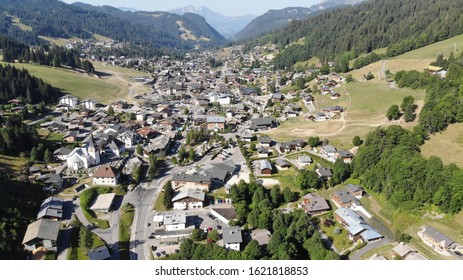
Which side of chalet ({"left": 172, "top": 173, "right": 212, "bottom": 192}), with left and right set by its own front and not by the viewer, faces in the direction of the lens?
front

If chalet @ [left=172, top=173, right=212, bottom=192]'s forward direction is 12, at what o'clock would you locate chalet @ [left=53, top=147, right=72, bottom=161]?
chalet @ [left=53, top=147, right=72, bottom=161] is roughly at 4 o'clock from chalet @ [left=172, top=173, right=212, bottom=192].

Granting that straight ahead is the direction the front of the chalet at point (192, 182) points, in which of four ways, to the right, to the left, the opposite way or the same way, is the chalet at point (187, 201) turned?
the same way

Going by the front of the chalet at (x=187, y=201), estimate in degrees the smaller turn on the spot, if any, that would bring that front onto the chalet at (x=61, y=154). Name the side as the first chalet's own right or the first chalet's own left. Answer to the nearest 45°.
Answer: approximately 135° to the first chalet's own right

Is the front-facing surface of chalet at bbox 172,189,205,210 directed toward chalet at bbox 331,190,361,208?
no

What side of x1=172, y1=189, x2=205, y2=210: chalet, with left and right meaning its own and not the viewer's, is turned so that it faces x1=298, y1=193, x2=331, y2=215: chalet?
left

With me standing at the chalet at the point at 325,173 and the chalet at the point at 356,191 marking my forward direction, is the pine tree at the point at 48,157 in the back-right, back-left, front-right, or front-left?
back-right

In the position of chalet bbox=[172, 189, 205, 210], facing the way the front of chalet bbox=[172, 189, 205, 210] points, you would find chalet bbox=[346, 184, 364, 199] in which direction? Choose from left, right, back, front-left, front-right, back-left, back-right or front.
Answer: left

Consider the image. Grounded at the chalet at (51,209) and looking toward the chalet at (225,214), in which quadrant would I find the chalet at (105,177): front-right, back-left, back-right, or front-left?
front-left

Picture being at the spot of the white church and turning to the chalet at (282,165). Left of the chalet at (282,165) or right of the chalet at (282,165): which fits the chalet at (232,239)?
right

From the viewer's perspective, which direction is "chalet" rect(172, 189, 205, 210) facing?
toward the camera

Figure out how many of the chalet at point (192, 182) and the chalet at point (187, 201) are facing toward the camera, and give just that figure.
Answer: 2

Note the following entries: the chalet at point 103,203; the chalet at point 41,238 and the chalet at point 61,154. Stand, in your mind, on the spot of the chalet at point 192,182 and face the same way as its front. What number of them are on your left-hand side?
0

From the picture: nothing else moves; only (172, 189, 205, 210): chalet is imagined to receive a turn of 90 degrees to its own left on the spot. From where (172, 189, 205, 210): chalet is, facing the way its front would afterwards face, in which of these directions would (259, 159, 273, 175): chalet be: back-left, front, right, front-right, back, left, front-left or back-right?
front-left
